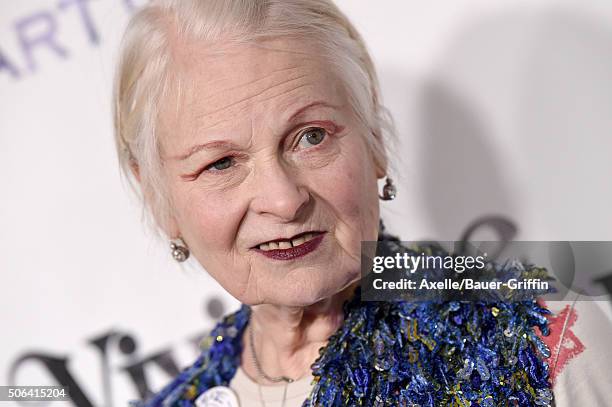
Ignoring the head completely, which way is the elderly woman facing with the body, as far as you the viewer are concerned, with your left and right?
facing the viewer and to the left of the viewer
